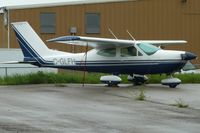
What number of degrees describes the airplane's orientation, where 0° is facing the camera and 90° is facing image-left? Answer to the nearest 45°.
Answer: approximately 315°

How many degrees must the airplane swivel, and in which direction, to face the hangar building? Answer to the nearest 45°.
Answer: approximately 135° to its left
